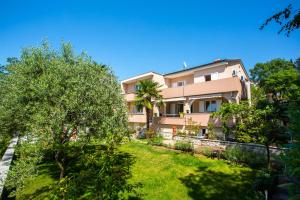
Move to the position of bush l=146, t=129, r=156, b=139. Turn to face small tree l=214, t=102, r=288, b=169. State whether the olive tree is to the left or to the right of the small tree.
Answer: right

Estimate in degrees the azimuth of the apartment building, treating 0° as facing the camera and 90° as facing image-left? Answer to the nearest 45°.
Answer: approximately 45°

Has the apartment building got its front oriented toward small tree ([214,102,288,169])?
no

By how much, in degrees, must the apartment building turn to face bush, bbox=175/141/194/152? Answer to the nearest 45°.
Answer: approximately 45° to its left

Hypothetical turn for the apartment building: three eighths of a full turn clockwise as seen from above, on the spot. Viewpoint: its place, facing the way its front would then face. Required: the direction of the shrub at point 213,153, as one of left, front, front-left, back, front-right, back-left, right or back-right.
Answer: back

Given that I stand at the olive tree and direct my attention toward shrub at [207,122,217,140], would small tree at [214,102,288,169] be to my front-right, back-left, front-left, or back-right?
front-right

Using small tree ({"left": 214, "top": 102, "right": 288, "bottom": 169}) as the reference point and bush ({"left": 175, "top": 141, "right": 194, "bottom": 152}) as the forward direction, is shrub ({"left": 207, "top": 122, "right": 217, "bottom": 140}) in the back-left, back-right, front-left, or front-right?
front-right

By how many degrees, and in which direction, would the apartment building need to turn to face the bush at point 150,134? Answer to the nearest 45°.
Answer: approximately 45° to its right

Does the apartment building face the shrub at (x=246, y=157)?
no
